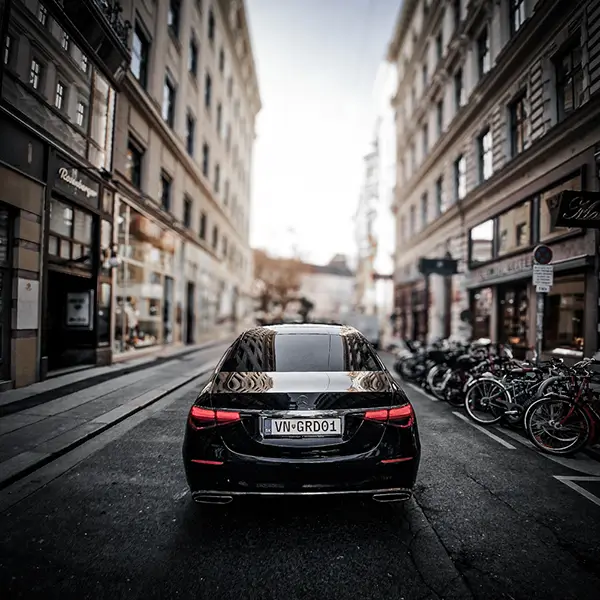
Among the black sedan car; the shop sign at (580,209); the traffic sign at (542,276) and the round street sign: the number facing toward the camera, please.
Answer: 3

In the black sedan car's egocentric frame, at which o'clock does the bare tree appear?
The bare tree is roughly at 12 o'clock from the black sedan car.

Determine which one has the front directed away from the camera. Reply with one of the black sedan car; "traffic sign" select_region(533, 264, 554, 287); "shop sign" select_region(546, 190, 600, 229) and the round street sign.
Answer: the black sedan car

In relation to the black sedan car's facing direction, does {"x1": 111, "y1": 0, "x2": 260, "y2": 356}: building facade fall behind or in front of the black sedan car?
in front

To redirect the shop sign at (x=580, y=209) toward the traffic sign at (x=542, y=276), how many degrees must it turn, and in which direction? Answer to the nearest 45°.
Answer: approximately 135° to its right

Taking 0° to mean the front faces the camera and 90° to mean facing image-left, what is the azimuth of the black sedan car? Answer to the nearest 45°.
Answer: approximately 180°

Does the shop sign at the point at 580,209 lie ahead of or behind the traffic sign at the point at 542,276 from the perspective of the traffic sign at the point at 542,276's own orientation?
ahead

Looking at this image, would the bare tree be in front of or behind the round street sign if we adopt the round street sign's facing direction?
behind
